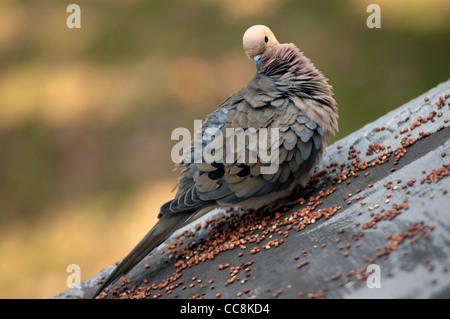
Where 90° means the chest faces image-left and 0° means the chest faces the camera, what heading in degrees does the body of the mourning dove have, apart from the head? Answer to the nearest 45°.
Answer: approximately 270°
